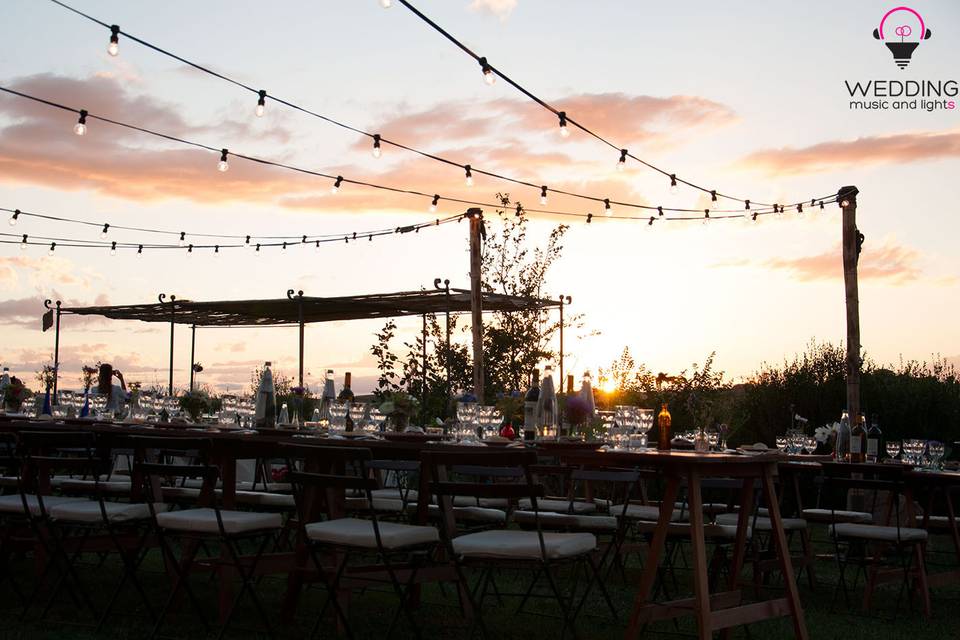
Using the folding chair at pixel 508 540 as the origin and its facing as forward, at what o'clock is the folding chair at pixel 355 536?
the folding chair at pixel 355 536 is roughly at 8 o'clock from the folding chair at pixel 508 540.

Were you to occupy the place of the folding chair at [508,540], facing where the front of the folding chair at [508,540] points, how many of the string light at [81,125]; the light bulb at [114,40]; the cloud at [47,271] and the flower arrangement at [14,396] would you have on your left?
4

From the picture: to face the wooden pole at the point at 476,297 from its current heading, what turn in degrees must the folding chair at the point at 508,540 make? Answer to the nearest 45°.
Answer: approximately 45° to its left

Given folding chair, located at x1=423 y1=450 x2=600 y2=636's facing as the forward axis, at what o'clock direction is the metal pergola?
The metal pergola is roughly at 10 o'clock from the folding chair.

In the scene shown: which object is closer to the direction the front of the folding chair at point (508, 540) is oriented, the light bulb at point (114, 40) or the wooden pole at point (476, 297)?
the wooden pole

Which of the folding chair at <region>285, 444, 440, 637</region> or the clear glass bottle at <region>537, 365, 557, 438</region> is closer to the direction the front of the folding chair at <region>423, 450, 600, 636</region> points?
the clear glass bottle

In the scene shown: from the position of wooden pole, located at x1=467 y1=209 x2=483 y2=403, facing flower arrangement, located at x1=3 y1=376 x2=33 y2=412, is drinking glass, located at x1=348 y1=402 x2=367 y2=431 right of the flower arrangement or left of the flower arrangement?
left

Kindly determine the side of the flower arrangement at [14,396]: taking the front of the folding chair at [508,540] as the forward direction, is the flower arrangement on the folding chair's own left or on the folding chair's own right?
on the folding chair's own left

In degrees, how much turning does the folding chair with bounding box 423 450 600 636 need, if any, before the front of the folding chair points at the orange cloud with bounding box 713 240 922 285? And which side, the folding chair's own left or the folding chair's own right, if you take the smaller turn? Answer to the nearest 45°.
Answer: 0° — it already faces it
